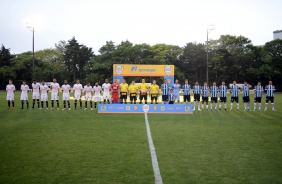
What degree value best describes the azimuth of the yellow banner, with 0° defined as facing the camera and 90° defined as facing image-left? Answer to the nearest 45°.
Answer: approximately 0°
